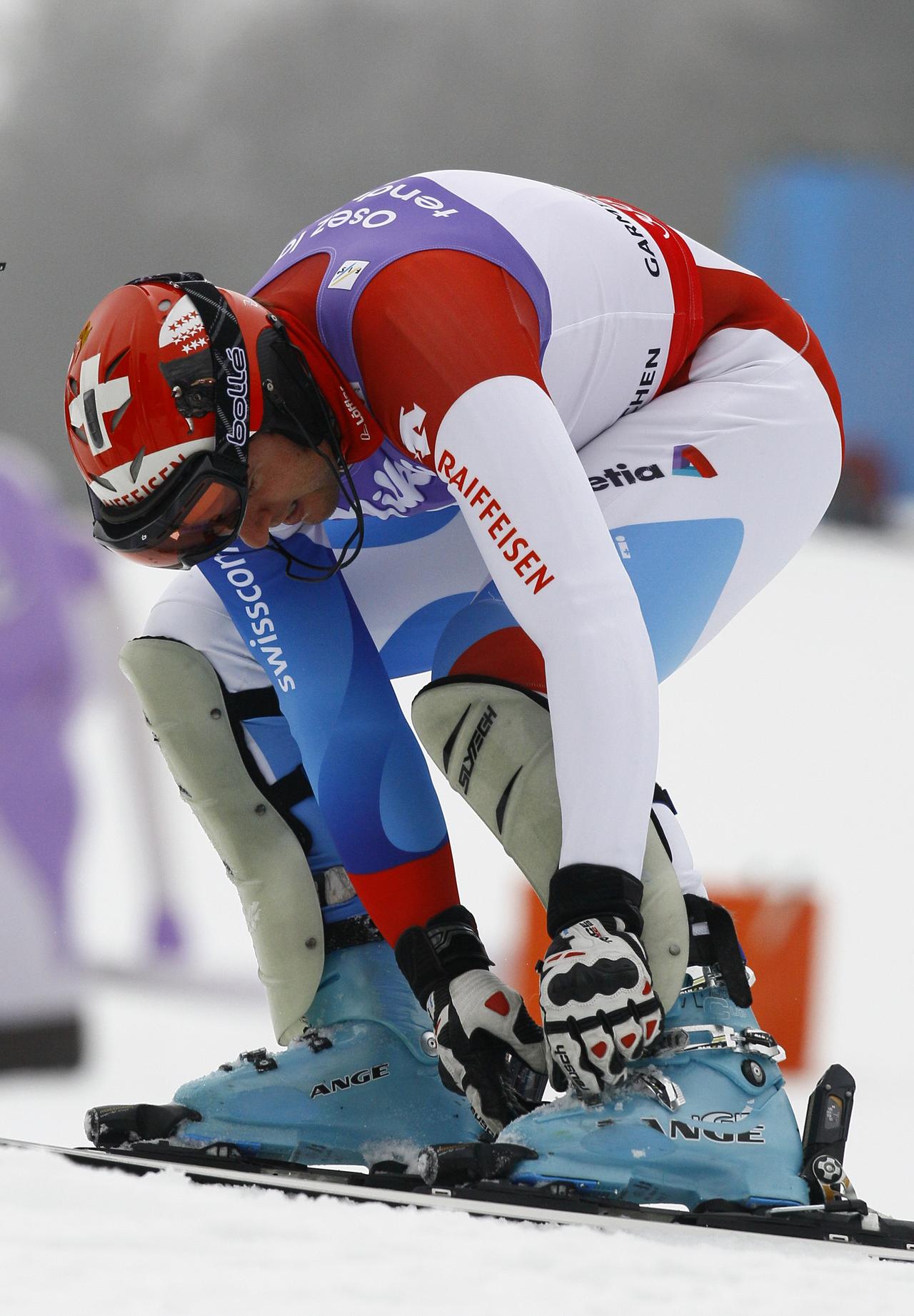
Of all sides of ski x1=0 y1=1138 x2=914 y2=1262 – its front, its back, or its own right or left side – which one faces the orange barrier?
right

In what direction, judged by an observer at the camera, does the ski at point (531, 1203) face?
facing to the left of the viewer

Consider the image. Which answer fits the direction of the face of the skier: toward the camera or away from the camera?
toward the camera
